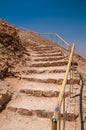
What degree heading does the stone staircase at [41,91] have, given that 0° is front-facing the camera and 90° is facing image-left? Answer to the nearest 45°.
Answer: approximately 0°
